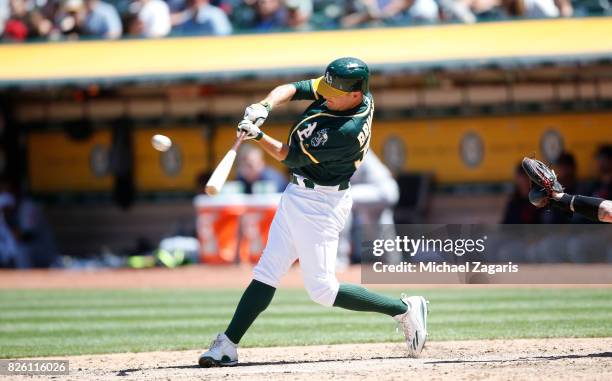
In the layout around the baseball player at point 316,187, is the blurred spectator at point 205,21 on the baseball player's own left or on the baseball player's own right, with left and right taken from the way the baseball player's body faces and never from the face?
on the baseball player's own right

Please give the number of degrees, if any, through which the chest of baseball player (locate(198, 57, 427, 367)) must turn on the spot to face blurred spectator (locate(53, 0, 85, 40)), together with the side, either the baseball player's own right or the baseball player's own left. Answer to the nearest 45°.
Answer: approximately 90° to the baseball player's own right

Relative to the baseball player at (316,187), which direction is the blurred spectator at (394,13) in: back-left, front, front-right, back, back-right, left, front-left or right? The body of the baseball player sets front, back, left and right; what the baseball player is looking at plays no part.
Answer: right

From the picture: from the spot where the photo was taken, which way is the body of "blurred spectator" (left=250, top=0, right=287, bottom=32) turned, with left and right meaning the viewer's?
facing the viewer

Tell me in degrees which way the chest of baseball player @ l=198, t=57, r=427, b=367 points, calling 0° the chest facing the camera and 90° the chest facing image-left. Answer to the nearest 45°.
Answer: approximately 90°

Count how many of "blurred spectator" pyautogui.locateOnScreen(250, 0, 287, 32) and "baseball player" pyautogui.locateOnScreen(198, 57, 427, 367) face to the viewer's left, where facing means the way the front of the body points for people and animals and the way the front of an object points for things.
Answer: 1

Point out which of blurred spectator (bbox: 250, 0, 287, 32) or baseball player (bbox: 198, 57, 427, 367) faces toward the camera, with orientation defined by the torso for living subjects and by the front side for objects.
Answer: the blurred spectator

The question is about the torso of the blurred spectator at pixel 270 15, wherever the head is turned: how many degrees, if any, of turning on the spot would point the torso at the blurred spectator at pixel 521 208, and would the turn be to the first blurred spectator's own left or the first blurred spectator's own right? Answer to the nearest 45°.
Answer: approximately 45° to the first blurred spectator's own left

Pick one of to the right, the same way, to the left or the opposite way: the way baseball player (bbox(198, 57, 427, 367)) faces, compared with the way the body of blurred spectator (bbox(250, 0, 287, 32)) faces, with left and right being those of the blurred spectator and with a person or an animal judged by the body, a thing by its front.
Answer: to the right

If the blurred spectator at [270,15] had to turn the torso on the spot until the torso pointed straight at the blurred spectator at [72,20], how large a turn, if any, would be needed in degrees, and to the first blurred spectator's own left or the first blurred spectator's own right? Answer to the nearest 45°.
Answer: approximately 90° to the first blurred spectator's own right

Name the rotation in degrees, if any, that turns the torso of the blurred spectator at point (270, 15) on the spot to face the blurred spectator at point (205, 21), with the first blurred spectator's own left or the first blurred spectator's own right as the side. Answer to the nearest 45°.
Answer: approximately 90° to the first blurred spectator's own right

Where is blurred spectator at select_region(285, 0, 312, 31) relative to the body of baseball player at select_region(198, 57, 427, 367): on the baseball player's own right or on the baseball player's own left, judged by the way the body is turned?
on the baseball player's own right
